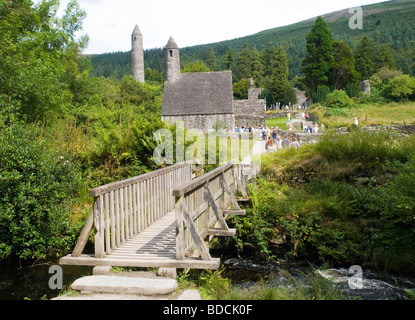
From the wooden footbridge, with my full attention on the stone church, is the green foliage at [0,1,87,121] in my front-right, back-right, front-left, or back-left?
front-left
